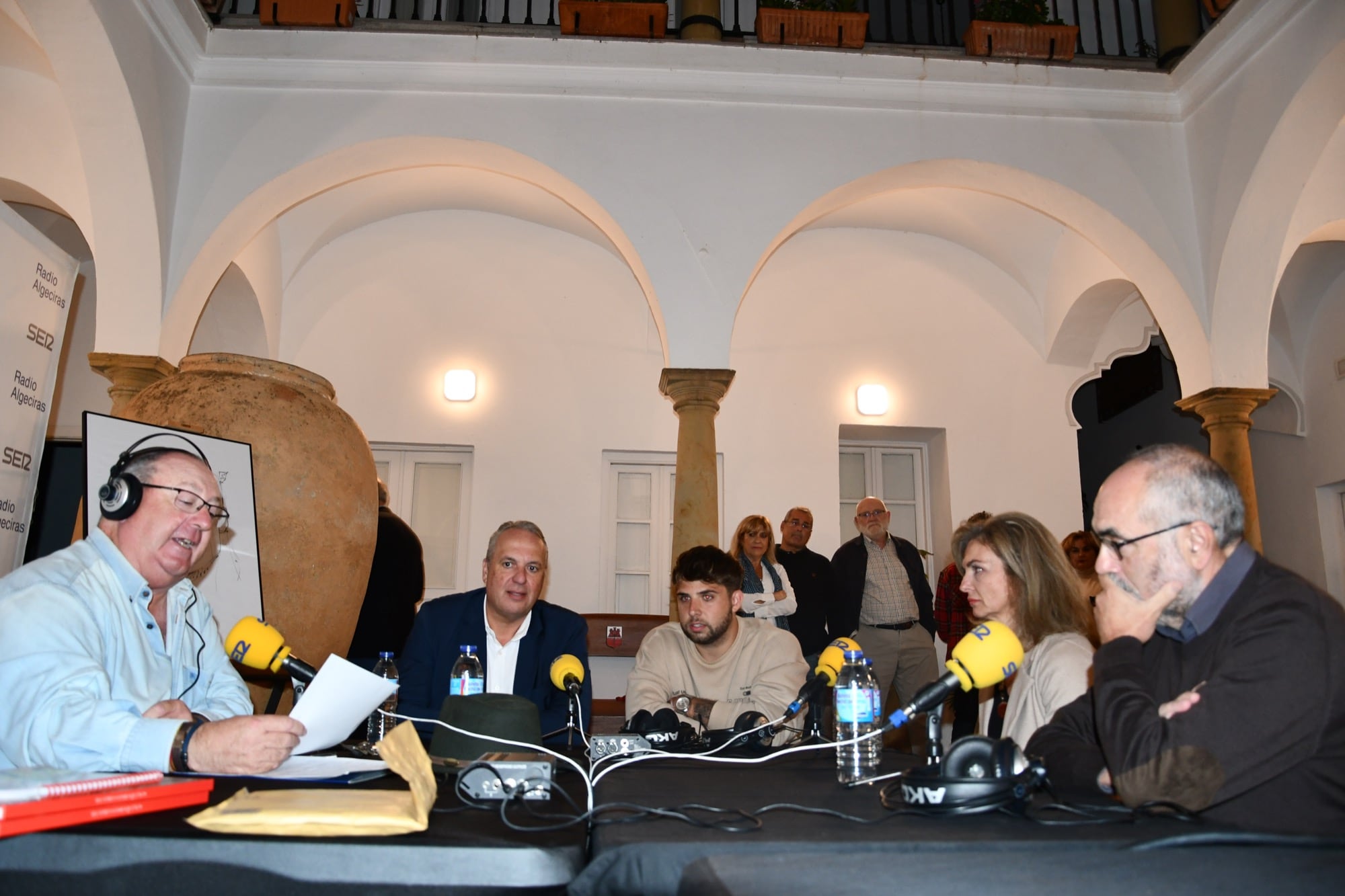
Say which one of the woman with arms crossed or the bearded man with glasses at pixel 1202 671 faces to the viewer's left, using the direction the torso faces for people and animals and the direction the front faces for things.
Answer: the bearded man with glasses

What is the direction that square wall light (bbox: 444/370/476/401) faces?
toward the camera

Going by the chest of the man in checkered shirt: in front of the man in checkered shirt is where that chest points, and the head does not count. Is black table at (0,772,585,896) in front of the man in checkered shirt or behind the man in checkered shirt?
in front

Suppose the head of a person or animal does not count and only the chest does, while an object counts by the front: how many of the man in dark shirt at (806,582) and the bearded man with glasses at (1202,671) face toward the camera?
1

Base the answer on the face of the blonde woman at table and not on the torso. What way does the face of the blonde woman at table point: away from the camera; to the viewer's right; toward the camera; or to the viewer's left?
to the viewer's left

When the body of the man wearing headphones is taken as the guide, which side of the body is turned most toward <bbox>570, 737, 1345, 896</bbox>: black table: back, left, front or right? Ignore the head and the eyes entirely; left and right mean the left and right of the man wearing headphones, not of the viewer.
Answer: front

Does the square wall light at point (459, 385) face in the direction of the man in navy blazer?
yes

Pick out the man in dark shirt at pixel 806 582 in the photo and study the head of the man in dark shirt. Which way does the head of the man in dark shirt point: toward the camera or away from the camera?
toward the camera

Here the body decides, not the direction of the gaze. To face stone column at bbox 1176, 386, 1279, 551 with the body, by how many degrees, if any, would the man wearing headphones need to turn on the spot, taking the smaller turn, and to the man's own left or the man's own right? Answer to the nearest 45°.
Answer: approximately 45° to the man's own left

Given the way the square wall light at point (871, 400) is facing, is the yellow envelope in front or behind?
in front

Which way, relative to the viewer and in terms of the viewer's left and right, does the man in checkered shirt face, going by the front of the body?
facing the viewer

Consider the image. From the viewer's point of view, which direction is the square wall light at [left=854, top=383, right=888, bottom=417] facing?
toward the camera

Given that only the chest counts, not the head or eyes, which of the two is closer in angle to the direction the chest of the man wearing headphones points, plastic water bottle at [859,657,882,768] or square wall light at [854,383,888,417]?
the plastic water bottle

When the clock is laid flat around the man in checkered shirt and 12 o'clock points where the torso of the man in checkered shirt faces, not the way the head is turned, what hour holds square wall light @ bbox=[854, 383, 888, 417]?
The square wall light is roughly at 6 o'clock from the man in checkered shirt.

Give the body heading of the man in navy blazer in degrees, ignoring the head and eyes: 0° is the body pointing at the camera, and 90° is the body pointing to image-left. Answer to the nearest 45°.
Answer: approximately 0°

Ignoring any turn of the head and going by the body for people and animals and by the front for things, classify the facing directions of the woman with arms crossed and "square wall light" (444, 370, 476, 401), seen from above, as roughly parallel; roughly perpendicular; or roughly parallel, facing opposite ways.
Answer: roughly parallel

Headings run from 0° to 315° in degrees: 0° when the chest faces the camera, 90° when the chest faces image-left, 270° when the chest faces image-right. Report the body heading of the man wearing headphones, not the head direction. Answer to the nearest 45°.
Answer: approximately 315°
